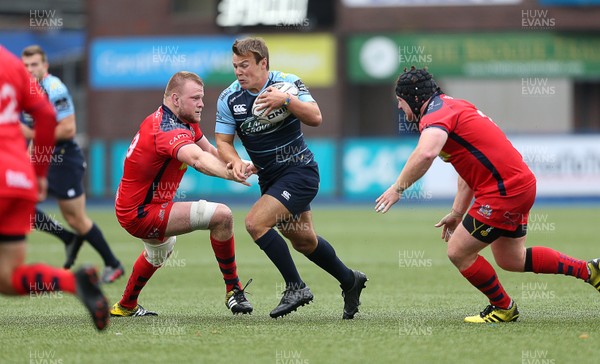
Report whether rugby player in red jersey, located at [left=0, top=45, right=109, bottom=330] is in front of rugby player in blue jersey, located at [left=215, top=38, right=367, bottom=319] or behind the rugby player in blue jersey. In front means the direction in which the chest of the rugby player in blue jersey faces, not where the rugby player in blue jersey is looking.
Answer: in front

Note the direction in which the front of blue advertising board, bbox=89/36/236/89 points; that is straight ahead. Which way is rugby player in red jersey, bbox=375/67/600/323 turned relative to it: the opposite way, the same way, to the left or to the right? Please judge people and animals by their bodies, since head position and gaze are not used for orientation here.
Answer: to the right

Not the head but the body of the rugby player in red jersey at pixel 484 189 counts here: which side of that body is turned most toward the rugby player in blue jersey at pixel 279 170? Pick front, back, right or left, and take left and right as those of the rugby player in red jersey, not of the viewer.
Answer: front

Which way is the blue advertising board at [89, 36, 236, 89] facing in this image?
toward the camera

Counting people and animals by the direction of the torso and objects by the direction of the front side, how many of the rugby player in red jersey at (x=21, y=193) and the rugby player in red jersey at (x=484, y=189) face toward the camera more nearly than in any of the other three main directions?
0

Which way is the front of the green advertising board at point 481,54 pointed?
toward the camera

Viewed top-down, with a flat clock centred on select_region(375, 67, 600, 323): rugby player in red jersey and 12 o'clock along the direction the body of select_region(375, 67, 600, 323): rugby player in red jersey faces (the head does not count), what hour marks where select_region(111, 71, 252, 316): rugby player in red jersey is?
select_region(111, 71, 252, 316): rugby player in red jersey is roughly at 12 o'clock from select_region(375, 67, 600, 323): rugby player in red jersey.

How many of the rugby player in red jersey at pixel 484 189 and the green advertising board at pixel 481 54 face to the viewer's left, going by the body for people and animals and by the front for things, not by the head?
1

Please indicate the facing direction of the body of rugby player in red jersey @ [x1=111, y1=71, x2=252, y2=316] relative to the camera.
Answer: to the viewer's right

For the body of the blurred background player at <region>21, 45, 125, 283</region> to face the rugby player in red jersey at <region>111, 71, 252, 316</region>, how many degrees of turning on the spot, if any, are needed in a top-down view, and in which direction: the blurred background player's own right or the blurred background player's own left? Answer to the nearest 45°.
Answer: approximately 45° to the blurred background player's own left

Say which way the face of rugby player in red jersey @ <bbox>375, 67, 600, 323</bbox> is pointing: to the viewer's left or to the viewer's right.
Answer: to the viewer's left

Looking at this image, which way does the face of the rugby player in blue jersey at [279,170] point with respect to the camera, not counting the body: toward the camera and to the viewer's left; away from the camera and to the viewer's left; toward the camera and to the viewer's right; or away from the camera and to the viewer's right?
toward the camera and to the viewer's left

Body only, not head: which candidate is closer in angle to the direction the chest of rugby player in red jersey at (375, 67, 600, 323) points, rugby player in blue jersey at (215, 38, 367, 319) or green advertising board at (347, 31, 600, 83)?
the rugby player in blue jersey

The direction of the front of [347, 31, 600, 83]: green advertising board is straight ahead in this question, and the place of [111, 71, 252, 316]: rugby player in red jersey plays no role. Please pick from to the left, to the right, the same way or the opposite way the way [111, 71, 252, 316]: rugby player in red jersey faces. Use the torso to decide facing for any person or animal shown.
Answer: to the left

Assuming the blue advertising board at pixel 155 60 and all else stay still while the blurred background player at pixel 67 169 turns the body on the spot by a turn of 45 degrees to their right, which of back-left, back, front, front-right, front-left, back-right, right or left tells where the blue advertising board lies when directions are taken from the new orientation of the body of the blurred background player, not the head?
right
